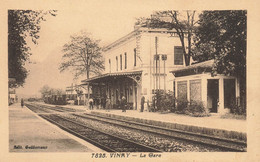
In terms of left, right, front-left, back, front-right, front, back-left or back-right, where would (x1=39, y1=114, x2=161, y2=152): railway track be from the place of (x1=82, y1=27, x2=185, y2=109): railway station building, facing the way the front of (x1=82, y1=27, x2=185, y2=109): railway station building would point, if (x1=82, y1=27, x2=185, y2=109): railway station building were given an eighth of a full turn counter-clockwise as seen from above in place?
front
